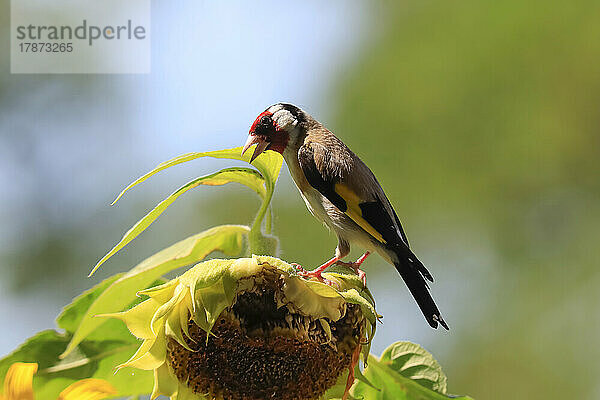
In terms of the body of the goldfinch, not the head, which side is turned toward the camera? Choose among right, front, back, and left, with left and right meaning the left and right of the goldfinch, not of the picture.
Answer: left

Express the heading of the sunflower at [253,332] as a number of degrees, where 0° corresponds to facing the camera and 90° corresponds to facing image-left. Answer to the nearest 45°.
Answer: approximately 0°
